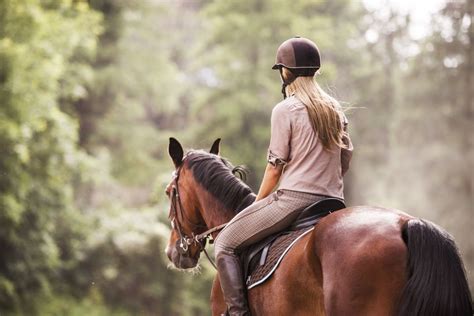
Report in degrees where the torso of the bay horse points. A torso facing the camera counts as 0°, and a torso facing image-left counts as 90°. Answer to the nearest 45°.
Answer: approximately 135°

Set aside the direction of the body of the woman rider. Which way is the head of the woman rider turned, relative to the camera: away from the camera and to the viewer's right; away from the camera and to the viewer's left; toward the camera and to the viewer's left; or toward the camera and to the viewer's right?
away from the camera and to the viewer's left

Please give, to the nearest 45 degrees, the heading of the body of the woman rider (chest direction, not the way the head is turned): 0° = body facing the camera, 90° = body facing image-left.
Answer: approximately 135°
